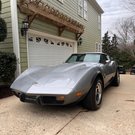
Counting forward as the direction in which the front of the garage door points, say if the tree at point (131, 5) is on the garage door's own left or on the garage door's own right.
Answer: on the garage door's own left

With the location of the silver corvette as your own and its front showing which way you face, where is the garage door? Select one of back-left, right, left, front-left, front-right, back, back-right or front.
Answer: back-right

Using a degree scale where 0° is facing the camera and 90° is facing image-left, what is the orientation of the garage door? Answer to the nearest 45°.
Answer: approximately 315°

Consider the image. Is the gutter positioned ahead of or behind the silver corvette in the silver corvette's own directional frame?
behind

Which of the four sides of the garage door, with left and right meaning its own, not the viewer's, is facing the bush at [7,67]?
right

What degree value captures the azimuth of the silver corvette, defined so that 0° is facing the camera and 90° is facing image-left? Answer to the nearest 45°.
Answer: approximately 45°
